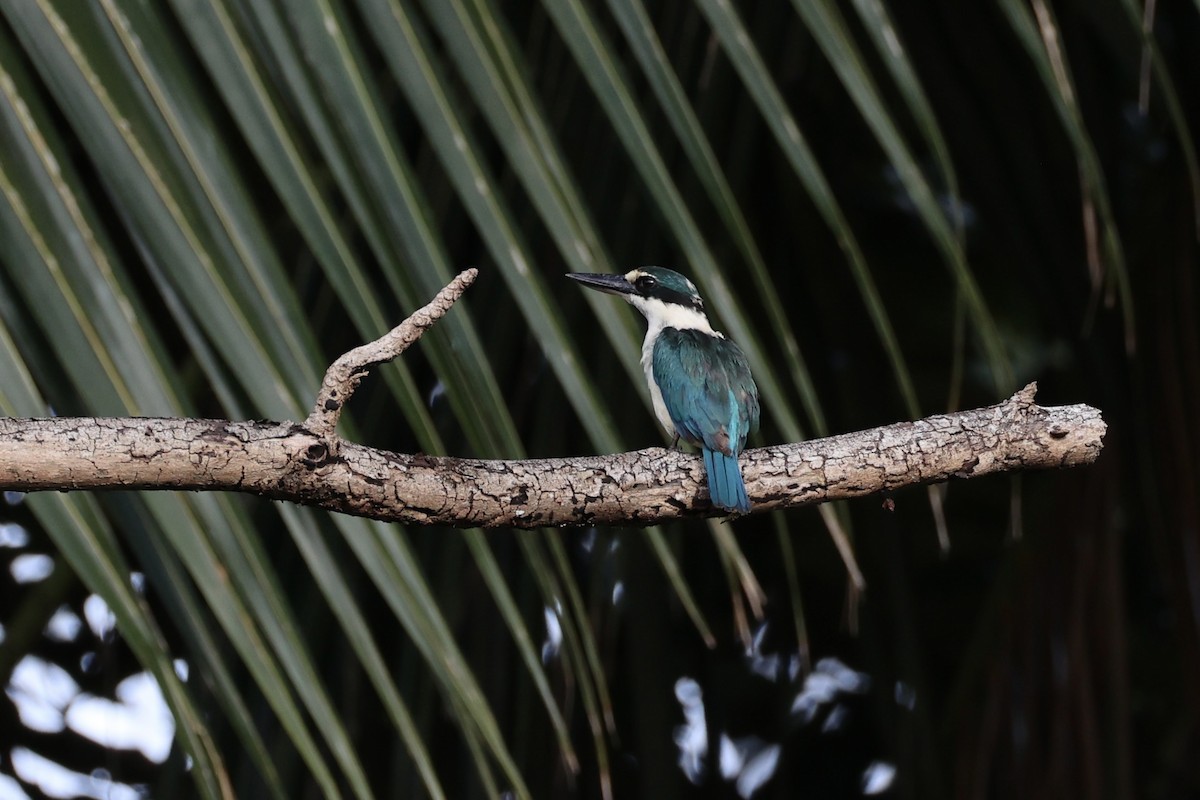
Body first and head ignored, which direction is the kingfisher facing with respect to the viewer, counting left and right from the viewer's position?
facing away from the viewer and to the left of the viewer
